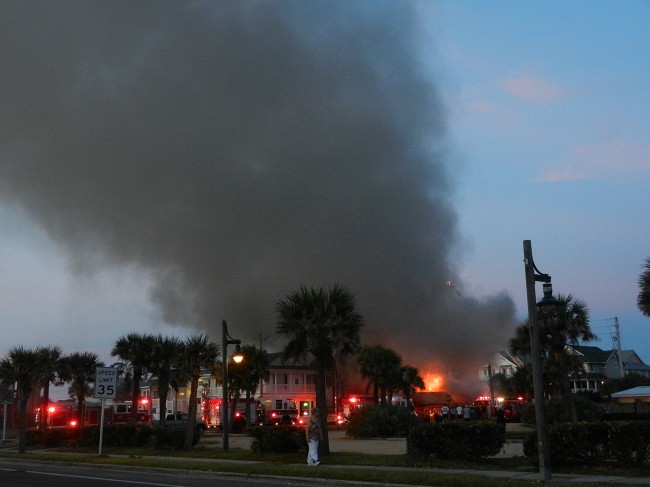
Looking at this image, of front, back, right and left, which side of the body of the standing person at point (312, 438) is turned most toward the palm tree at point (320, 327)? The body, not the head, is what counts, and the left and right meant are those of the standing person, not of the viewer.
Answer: front

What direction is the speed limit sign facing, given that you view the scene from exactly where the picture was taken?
facing the viewer

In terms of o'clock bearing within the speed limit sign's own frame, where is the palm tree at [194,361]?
The palm tree is roughly at 8 o'clock from the speed limit sign.

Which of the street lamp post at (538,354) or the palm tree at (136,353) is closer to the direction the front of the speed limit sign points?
the street lamp post

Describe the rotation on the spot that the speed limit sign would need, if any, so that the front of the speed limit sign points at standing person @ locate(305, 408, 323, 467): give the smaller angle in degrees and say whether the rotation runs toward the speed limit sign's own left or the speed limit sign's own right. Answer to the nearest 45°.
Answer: approximately 45° to the speed limit sign's own left

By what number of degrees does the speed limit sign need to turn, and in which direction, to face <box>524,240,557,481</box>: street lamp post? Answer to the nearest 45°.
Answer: approximately 45° to its left

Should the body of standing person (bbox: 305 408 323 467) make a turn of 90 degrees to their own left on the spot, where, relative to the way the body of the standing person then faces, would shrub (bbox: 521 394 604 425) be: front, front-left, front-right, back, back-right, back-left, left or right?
back-right

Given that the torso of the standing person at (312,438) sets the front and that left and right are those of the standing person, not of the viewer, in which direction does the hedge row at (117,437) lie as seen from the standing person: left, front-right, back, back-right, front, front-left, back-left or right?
front-left

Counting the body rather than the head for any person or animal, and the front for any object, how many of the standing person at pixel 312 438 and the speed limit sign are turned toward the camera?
1

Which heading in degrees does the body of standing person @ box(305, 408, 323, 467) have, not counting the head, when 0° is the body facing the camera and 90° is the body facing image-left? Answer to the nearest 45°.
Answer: approximately 180°

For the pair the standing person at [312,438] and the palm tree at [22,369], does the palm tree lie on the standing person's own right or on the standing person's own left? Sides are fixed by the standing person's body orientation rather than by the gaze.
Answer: on the standing person's own left

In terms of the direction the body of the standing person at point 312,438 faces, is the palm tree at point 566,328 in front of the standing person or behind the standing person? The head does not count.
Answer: in front

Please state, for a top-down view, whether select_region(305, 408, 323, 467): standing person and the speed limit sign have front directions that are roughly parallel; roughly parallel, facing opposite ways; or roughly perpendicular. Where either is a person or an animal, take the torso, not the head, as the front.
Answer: roughly parallel, facing opposite ways

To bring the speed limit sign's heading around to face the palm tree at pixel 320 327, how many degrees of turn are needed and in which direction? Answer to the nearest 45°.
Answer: approximately 45° to its left

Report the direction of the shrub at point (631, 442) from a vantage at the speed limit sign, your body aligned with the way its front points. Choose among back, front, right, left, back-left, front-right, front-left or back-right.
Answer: front-left

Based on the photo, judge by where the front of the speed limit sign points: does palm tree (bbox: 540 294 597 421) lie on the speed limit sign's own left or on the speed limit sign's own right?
on the speed limit sign's own left

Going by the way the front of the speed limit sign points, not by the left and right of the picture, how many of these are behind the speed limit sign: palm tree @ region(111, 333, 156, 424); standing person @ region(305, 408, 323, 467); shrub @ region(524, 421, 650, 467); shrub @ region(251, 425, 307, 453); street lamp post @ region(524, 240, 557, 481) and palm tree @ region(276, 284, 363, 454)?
1
